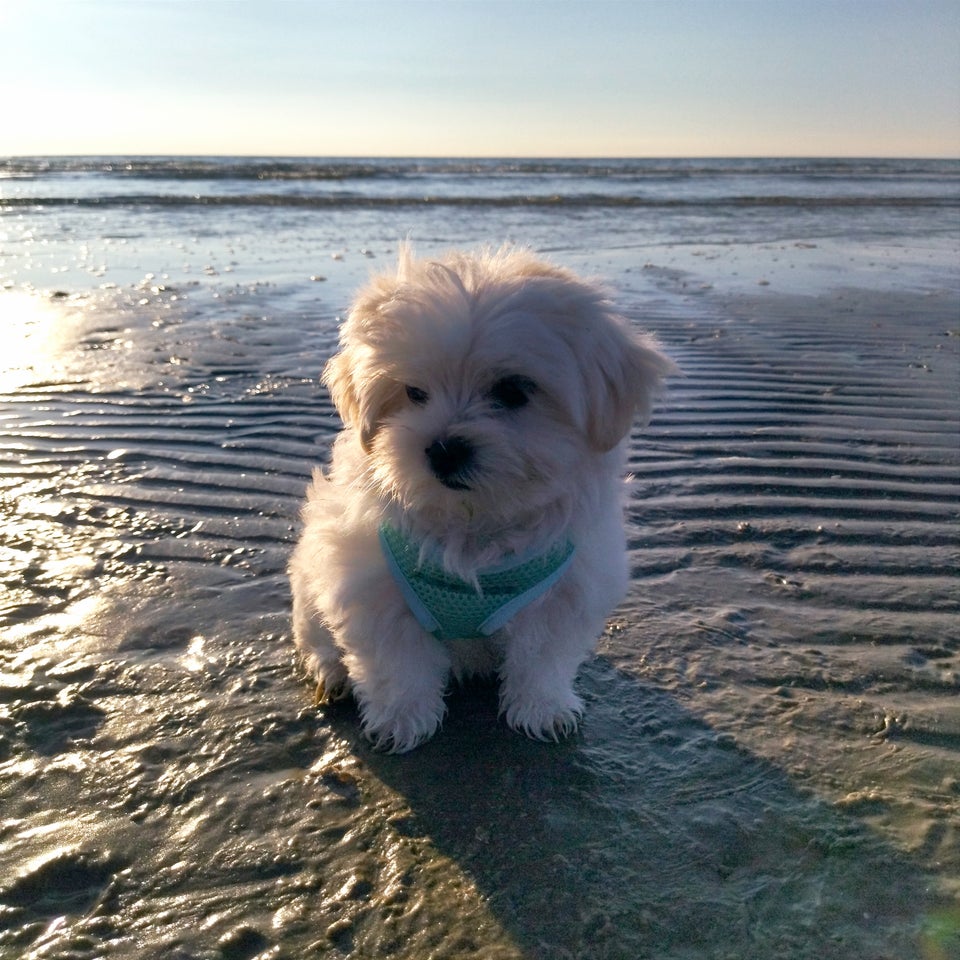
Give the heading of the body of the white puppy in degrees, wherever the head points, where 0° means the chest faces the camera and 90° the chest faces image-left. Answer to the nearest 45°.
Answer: approximately 0°
